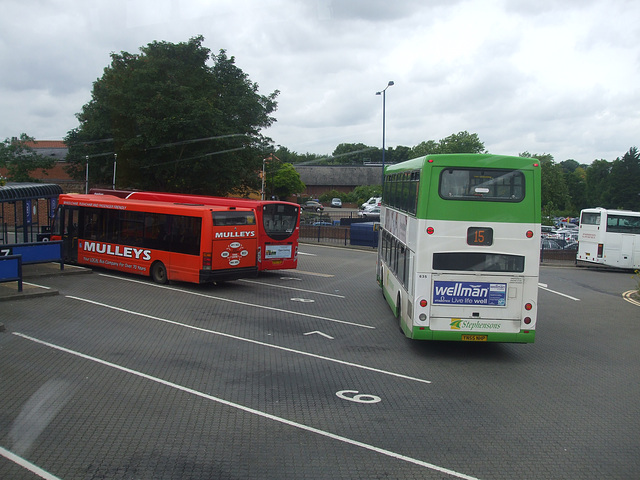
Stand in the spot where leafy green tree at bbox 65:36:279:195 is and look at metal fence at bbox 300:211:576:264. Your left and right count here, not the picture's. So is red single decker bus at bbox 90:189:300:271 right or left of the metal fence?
right

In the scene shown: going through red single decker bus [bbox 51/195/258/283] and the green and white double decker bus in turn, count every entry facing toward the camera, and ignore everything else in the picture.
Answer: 0

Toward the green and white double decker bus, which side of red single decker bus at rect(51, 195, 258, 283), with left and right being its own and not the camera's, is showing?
back

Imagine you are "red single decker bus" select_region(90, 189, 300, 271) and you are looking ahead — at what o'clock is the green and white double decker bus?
The green and white double decker bus is roughly at 7 o'clock from the red single decker bus.

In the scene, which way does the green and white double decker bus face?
away from the camera

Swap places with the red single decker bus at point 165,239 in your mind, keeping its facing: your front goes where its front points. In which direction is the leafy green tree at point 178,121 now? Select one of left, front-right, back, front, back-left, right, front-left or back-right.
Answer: front-right

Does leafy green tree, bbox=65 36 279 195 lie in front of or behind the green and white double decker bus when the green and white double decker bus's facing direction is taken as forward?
in front

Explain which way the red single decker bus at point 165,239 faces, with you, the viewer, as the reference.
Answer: facing away from the viewer and to the left of the viewer

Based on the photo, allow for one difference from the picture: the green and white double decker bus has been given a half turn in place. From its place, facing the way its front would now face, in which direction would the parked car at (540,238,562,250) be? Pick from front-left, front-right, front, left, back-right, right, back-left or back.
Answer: back

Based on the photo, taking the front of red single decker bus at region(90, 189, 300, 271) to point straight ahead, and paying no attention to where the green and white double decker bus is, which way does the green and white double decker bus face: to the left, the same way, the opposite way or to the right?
to the right

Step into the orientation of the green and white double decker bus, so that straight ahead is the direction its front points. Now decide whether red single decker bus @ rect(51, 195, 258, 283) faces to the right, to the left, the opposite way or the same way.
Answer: to the left
